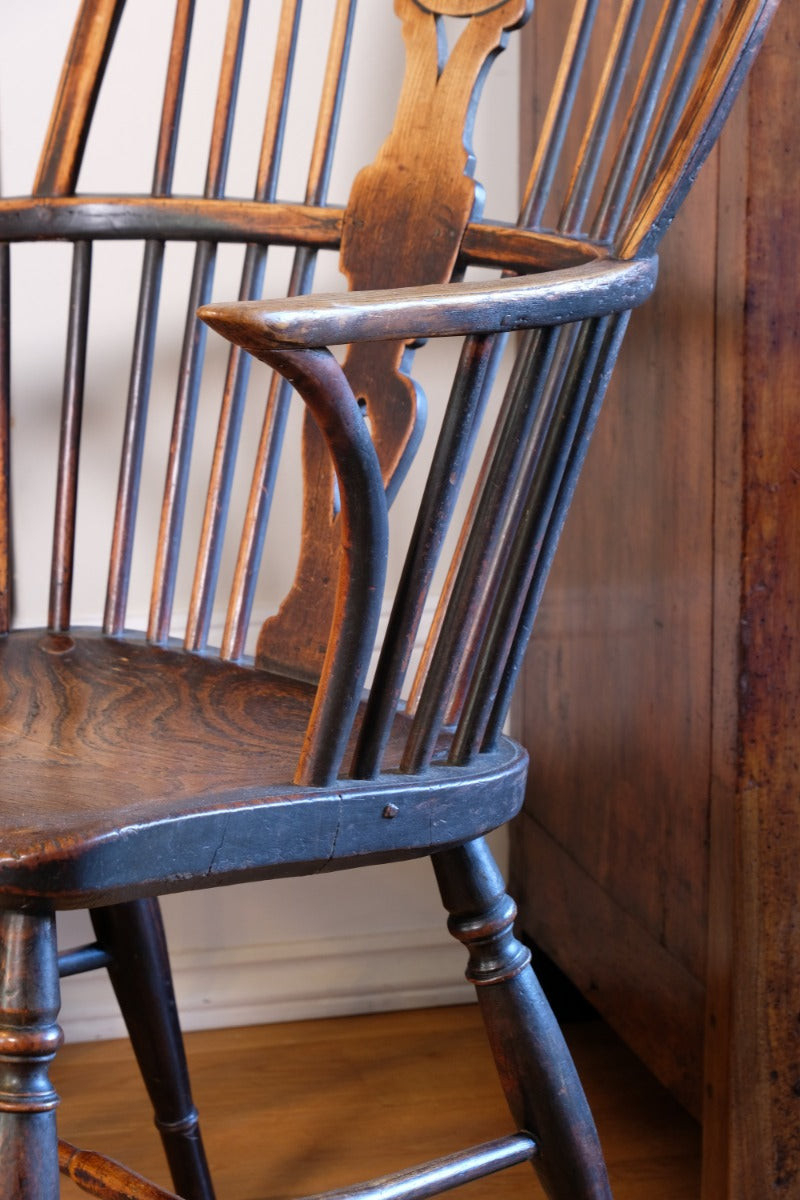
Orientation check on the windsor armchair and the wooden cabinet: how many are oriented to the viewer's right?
0

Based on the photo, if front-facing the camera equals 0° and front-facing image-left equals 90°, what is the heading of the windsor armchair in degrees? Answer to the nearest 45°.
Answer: approximately 45°
